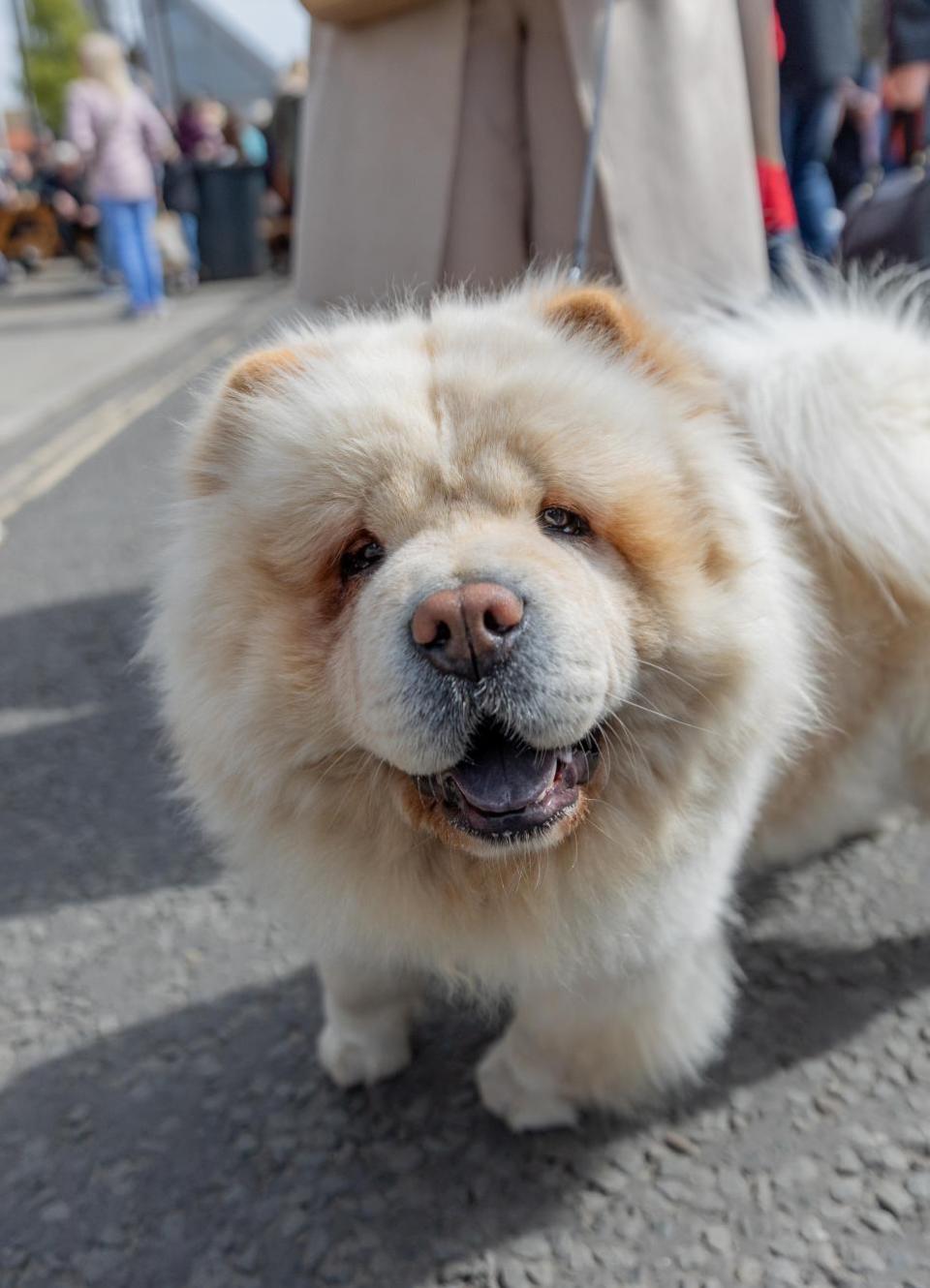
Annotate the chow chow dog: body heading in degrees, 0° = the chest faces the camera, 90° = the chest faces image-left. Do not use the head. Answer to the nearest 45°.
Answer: approximately 45°

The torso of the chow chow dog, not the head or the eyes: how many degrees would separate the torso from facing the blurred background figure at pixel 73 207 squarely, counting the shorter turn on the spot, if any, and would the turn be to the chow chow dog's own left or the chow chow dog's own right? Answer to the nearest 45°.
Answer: approximately 90° to the chow chow dog's own right

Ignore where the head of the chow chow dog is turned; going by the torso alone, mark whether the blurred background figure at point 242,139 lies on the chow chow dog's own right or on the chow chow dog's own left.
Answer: on the chow chow dog's own right

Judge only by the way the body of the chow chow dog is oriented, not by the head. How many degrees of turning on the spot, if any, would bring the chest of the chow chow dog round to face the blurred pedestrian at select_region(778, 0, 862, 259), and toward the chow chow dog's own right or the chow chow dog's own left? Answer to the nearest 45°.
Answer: approximately 135° to the chow chow dog's own right

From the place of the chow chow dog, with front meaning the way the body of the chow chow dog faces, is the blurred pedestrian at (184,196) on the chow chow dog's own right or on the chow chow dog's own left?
on the chow chow dog's own right

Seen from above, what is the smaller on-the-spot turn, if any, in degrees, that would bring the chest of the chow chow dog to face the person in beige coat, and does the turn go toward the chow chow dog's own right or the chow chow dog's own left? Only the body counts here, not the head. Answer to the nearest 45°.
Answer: approximately 135° to the chow chow dog's own right
